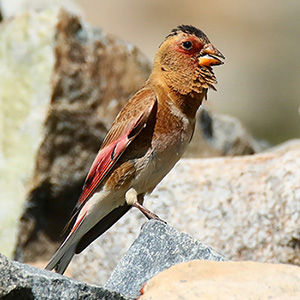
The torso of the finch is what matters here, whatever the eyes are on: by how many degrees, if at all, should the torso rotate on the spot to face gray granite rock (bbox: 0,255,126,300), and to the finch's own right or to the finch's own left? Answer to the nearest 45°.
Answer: approximately 90° to the finch's own right

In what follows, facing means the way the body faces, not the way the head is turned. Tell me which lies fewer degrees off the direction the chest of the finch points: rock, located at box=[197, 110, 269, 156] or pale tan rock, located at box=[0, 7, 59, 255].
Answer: the rock

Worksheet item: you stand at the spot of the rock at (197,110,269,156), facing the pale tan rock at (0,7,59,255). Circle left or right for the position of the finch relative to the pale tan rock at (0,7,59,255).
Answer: left

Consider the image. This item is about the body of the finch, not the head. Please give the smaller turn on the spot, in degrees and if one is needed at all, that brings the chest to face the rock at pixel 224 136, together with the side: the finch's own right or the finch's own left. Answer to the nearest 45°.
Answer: approximately 90° to the finch's own left

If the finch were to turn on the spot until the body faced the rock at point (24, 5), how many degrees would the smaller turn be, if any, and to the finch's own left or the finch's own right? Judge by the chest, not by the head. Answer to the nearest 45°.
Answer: approximately 135° to the finch's own left

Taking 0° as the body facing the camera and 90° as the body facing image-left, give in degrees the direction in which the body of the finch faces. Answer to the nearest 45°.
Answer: approximately 270°
